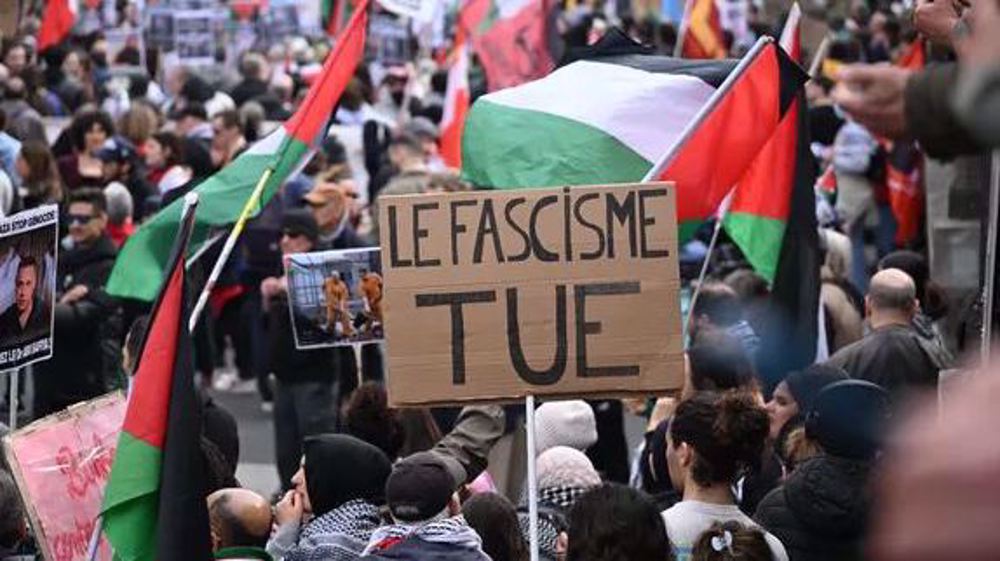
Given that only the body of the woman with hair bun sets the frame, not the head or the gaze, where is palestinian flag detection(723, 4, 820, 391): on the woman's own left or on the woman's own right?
on the woman's own right

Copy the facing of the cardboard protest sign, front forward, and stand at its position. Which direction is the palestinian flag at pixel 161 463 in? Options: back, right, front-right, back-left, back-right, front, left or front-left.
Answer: right

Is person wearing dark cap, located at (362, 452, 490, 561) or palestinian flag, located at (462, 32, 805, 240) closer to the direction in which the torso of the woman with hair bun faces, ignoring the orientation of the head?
the palestinian flag

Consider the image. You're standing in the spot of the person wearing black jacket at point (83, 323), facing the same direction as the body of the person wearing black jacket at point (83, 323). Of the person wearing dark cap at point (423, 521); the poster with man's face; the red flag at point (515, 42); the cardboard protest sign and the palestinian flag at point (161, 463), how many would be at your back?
1

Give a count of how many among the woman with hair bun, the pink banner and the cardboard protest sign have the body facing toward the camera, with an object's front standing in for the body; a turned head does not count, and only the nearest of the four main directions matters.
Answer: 2

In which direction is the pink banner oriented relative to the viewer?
toward the camera

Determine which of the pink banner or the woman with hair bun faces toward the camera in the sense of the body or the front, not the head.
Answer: the pink banner

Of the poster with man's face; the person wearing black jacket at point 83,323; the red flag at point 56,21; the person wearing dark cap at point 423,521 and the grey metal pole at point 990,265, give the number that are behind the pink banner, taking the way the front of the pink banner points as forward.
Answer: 3

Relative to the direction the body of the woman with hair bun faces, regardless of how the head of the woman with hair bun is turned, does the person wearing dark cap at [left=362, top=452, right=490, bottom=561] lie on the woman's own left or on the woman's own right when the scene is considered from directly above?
on the woman's own left

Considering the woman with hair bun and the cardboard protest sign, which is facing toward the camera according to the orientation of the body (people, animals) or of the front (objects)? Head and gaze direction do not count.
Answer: the cardboard protest sign

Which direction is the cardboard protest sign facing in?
toward the camera

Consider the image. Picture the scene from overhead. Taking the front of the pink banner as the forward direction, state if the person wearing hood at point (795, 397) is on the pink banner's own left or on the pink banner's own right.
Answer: on the pink banner's own left

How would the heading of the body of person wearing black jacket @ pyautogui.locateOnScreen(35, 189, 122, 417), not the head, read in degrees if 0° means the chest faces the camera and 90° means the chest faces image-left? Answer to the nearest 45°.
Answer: approximately 45°

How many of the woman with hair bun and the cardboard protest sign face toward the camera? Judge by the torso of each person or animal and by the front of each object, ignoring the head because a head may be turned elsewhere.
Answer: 1
